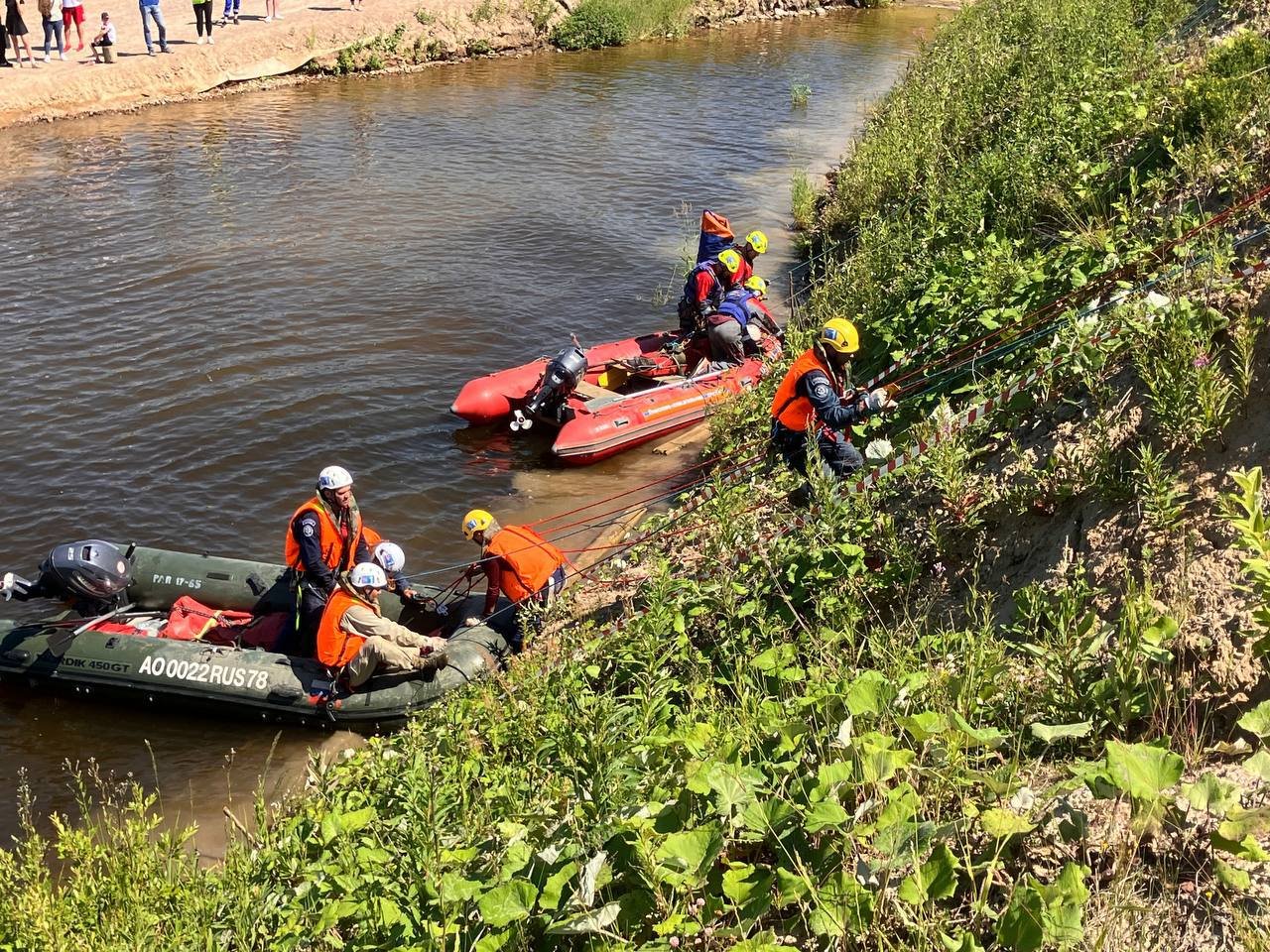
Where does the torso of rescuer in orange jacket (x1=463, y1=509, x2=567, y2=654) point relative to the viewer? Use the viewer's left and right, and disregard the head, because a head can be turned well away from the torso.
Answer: facing to the left of the viewer

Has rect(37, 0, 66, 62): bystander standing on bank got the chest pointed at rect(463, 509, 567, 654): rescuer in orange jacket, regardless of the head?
yes

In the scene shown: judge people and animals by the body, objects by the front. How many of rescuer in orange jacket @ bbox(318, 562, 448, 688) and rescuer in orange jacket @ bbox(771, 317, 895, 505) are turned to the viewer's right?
2

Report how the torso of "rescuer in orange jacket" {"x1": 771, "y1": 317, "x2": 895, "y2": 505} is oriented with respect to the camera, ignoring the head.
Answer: to the viewer's right

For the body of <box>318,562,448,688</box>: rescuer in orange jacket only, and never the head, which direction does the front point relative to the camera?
to the viewer's right

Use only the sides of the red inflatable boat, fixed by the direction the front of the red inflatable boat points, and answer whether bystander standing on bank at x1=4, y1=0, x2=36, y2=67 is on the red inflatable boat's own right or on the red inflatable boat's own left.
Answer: on the red inflatable boat's own left

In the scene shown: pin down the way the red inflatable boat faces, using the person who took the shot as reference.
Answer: facing away from the viewer and to the right of the viewer

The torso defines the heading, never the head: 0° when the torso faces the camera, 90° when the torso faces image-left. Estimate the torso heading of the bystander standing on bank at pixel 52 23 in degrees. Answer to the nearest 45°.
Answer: approximately 0°

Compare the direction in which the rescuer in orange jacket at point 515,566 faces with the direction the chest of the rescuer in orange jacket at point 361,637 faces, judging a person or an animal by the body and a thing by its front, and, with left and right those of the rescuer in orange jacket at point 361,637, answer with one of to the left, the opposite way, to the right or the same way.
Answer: the opposite way

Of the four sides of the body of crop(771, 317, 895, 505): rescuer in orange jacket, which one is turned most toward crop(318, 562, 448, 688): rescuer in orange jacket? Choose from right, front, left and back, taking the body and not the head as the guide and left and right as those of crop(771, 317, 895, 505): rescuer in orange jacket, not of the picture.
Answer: back
